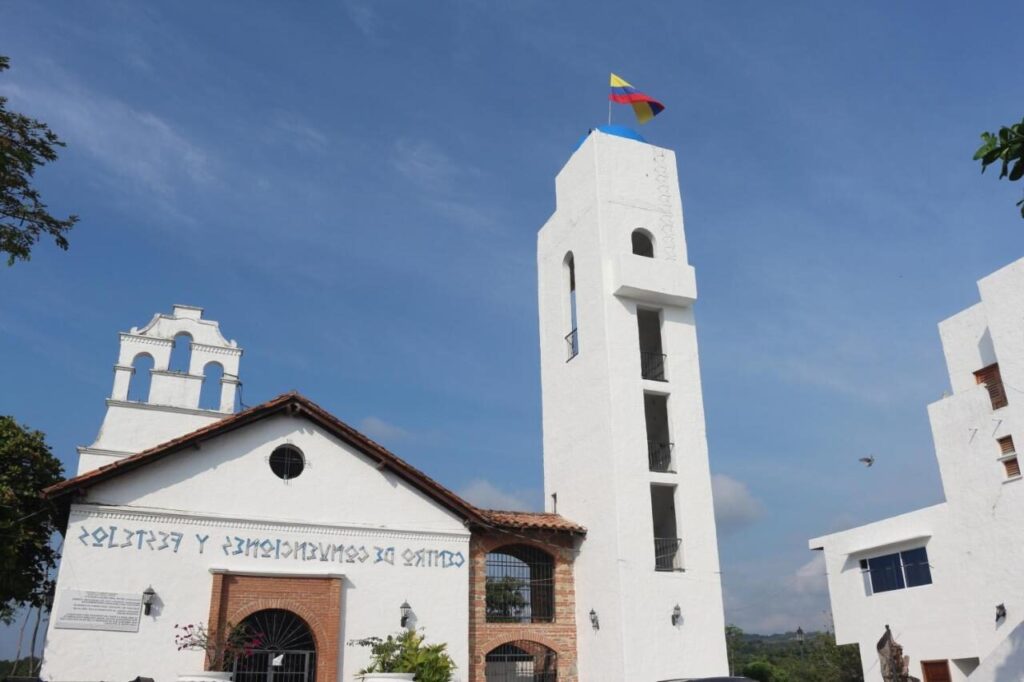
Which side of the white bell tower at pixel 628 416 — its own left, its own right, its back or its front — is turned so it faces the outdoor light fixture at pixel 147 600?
right

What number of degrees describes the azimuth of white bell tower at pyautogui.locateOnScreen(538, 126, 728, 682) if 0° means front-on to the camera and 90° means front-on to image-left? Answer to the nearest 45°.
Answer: approximately 315°

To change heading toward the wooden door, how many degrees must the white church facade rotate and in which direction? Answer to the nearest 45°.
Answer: approximately 90° to its left

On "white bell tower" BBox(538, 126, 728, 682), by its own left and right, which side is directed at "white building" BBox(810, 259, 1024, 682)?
left

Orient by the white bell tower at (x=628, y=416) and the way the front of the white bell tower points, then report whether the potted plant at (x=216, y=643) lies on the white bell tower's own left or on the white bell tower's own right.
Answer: on the white bell tower's own right

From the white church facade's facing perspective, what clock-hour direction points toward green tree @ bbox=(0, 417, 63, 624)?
The green tree is roughly at 3 o'clock from the white church facade.

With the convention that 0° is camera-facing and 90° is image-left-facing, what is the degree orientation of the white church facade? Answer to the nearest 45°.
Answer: approximately 0°

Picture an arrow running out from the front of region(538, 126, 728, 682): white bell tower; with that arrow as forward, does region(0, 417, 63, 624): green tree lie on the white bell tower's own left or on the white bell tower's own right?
on the white bell tower's own right

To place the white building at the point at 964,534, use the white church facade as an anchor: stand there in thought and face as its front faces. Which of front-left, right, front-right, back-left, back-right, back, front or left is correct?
left
